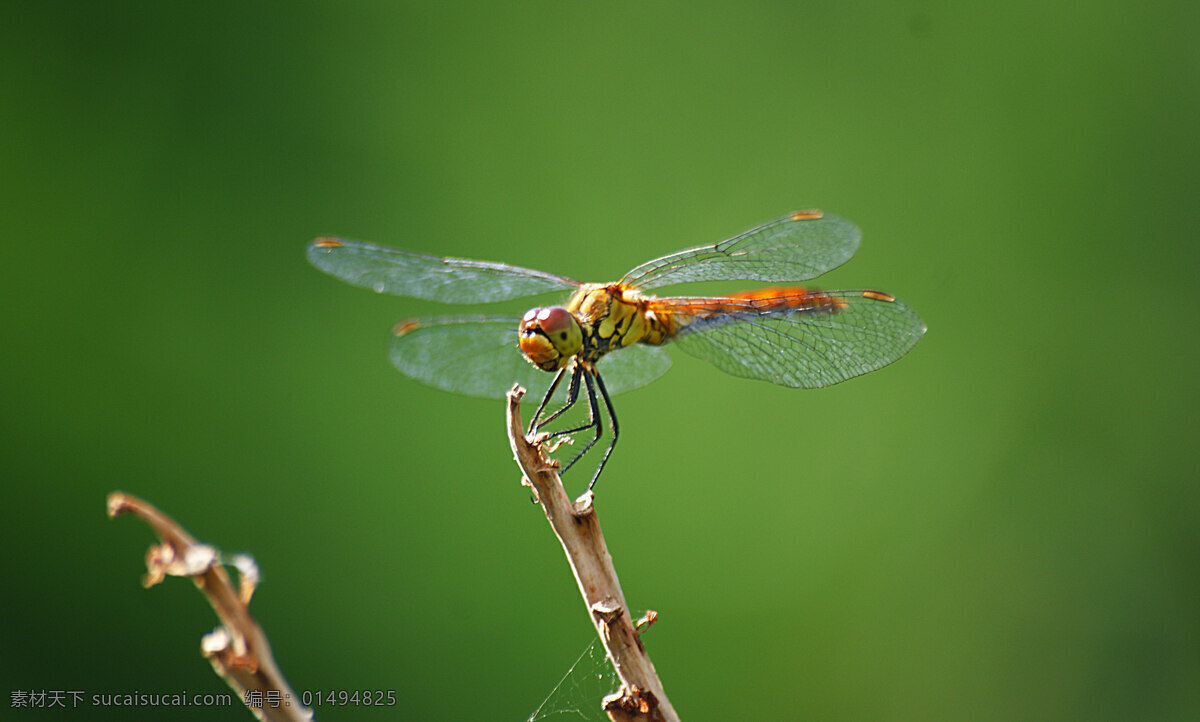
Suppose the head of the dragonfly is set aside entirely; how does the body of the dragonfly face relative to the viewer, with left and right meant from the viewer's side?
facing the viewer and to the left of the viewer

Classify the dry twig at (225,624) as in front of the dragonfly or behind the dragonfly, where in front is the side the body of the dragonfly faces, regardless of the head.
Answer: in front
